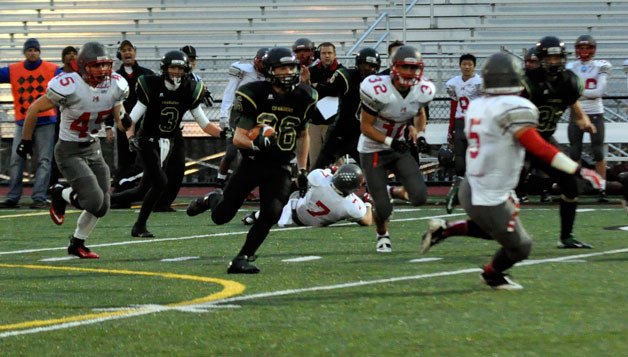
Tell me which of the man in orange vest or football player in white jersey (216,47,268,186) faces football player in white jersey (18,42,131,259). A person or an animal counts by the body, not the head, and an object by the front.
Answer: the man in orange vest

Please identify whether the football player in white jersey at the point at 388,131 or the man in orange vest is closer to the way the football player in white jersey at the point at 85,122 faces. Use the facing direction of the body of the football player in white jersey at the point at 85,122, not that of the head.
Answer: the football player in white jersey

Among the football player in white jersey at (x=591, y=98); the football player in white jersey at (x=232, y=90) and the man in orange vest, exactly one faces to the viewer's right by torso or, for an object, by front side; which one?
the football player in white jersey at (x=232, y=90)

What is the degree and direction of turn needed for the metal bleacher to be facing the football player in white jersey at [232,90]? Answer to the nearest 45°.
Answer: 0° — it already faces them

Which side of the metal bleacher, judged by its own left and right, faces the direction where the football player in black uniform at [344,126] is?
front

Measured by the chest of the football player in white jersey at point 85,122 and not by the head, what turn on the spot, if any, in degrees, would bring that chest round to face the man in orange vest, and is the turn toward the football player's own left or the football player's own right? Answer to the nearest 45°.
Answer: approximately 135° to the football player's own left
